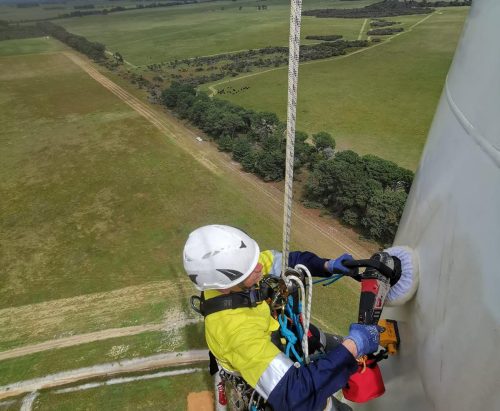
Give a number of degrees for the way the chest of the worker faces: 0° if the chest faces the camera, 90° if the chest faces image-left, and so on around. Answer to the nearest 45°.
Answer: approximately 270°
